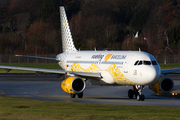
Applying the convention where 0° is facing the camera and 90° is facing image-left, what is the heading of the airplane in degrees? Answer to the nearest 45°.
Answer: approximately 315°
